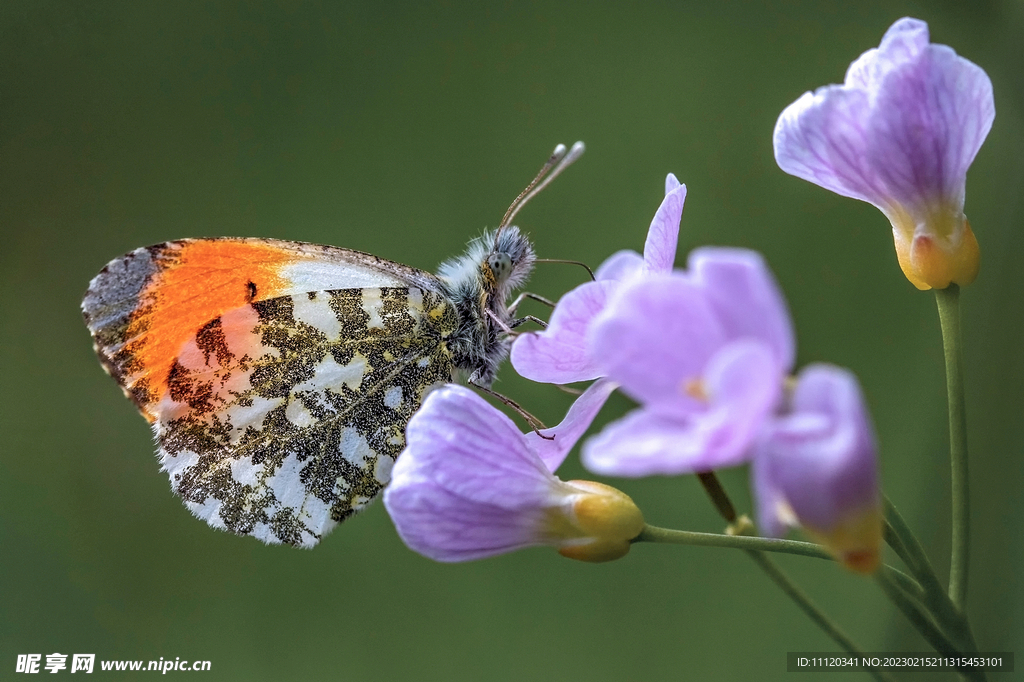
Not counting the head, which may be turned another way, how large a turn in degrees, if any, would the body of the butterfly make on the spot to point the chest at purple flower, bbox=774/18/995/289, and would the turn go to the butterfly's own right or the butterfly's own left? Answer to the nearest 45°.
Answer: approximately 45° to the butterfly's own right

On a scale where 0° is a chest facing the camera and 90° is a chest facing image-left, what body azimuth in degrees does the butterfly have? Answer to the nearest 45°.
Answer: approximately 270°

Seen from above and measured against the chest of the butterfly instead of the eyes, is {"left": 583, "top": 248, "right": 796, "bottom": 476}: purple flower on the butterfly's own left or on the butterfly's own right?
on the butterfly's own right

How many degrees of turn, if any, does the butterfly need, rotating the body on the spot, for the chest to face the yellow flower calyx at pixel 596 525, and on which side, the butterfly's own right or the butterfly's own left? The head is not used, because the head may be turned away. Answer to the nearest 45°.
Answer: approximately 45° to the butterfly's own right

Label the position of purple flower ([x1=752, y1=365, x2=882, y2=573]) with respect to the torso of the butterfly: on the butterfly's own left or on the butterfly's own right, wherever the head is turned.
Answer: on the butterfly's own right
